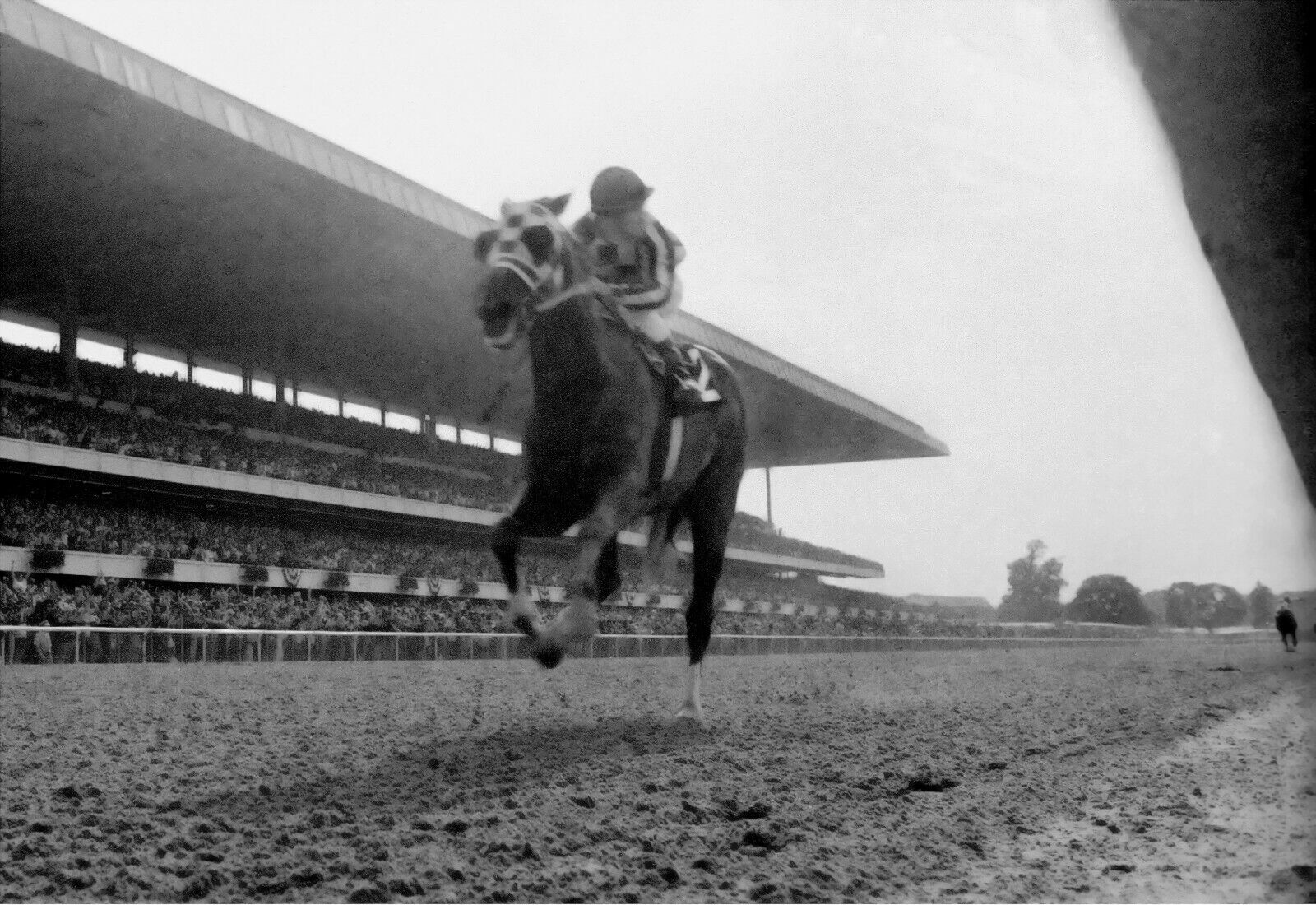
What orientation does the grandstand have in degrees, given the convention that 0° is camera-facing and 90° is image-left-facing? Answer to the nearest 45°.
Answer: approximately 315°

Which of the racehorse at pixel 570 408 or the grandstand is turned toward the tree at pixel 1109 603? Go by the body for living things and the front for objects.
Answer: the grandstand

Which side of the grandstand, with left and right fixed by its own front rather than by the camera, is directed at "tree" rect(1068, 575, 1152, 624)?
left

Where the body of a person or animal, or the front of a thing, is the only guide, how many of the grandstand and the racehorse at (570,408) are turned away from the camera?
0

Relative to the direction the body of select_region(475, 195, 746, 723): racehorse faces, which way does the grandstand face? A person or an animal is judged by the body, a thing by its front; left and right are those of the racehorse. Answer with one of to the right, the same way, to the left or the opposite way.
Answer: to the left

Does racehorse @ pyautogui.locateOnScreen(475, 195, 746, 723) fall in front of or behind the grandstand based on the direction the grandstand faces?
in front

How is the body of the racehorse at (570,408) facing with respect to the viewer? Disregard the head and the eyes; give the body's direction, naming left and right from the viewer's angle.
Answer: facing the viewer and to the left of the viewer

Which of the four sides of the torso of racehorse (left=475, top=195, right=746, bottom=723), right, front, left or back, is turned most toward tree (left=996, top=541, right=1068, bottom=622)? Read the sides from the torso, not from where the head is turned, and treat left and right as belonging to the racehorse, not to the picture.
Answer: back
